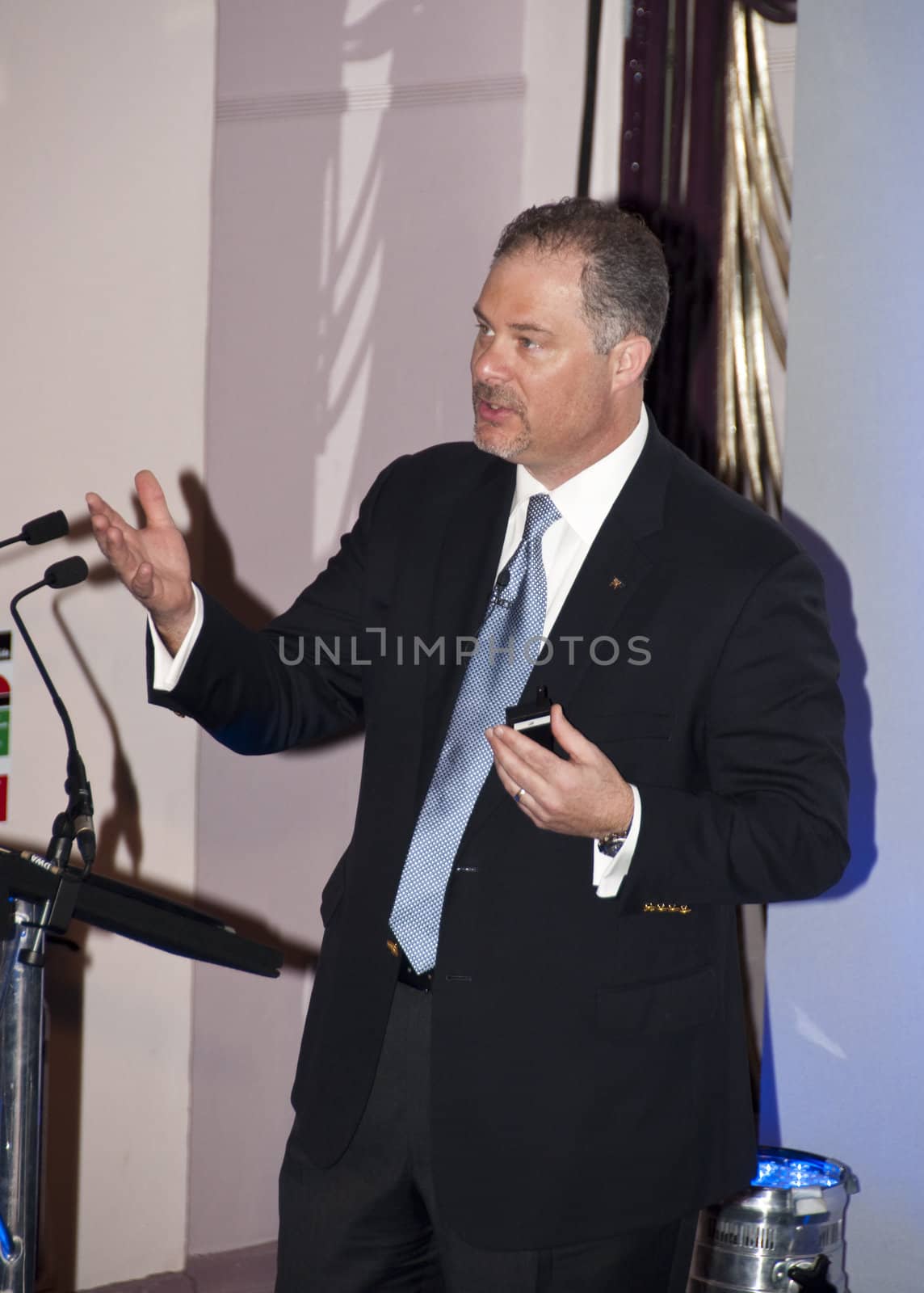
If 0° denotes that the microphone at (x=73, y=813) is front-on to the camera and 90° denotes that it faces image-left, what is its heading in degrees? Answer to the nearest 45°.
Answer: approximately 270°

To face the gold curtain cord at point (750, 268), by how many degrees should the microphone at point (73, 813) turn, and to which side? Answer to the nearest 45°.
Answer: approximately 45° to its left

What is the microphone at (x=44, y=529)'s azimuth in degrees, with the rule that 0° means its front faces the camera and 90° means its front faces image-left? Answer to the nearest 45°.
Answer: approximately 270°

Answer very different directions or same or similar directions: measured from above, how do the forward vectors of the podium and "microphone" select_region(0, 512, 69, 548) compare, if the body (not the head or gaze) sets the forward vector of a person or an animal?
very different directions

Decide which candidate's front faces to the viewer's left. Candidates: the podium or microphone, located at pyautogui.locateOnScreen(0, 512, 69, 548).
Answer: the podium

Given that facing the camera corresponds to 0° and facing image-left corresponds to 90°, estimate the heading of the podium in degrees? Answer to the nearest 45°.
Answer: approximately 90°
